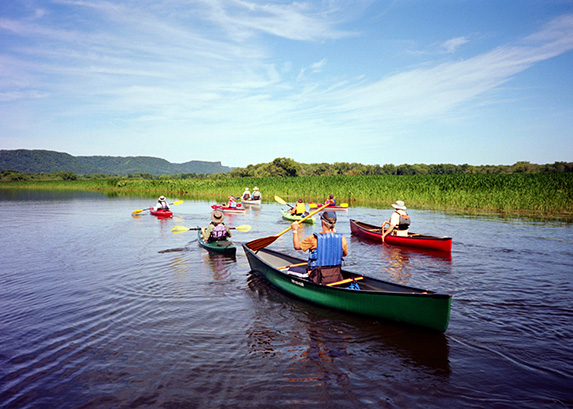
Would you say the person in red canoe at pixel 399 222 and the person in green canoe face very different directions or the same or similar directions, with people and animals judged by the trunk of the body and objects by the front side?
same or similar directions

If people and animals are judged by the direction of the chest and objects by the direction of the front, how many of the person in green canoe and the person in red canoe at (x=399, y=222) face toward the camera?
0

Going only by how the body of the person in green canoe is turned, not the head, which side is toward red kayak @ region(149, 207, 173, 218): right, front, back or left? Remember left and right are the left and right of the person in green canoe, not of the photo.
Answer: front

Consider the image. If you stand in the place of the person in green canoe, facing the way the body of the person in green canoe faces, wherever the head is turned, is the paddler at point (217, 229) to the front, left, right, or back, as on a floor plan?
front

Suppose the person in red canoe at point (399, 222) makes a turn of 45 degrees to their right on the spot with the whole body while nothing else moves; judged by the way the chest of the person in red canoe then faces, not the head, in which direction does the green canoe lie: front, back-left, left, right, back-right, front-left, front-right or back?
back

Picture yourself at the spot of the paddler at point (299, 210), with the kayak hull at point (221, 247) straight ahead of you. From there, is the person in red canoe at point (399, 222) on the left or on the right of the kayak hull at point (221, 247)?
left

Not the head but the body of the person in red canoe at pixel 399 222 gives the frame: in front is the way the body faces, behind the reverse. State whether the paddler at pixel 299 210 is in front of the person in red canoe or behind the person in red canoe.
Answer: in front

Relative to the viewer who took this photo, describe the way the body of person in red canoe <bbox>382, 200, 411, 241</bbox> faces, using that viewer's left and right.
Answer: facing away from the viewer and to the left of the viewer

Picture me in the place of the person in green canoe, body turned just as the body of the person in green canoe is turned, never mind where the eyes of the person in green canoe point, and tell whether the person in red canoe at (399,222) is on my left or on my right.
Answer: on my right

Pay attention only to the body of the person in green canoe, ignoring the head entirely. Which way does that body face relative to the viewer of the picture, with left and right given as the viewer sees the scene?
facing away from the viewer and to the left of the viewer

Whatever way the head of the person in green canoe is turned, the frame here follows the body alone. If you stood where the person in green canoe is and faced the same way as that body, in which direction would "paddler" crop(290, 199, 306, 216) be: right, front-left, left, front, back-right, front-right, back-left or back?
front-right
